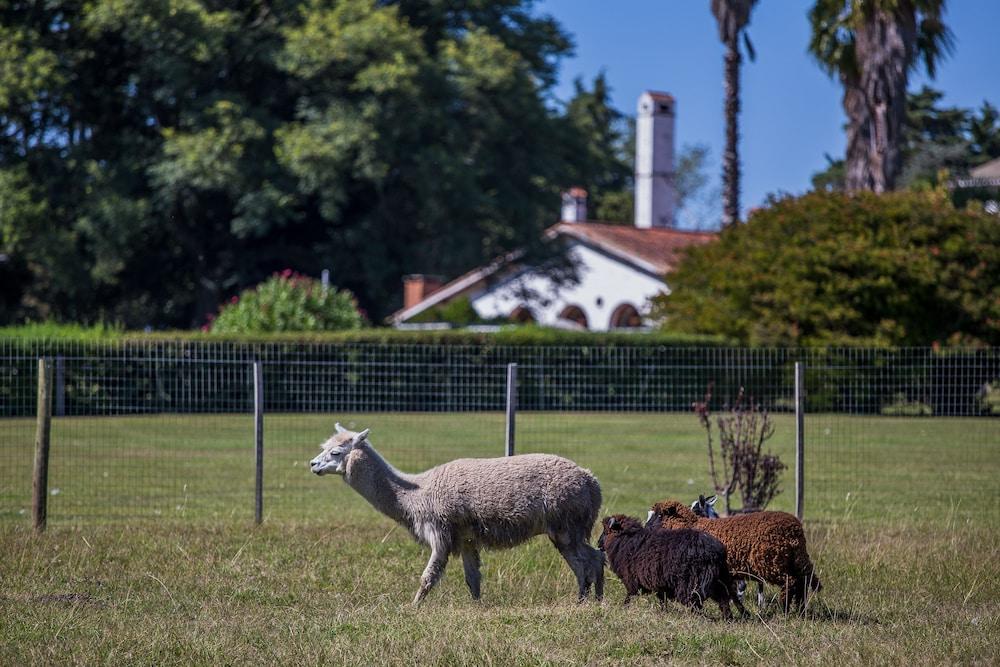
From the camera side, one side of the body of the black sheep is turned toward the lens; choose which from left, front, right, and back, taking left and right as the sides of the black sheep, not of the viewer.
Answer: left

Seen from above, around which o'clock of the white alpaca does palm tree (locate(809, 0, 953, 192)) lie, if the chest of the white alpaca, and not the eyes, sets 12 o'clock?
The palm tree is roughly at 4 o'clock from the white alpaca.

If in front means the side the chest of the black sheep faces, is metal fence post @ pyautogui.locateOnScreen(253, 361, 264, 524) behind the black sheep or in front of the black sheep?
in front

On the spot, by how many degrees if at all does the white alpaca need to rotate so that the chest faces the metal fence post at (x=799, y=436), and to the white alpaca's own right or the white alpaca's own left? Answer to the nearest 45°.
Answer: approximately 135° to the white alpaca's own right

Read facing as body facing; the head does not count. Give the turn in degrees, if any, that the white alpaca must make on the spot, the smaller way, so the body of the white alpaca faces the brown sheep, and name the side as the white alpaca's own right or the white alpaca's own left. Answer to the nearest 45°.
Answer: approximately 180°

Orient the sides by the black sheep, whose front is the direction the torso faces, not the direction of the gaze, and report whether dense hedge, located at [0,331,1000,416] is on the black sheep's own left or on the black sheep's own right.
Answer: on the black sheep's own right

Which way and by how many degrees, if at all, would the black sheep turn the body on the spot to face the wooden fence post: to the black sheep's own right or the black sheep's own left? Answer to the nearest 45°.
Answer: approximately 45° to the black sheep's own right

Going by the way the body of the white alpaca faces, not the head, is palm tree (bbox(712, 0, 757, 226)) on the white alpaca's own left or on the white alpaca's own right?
on the white alpaca's own right

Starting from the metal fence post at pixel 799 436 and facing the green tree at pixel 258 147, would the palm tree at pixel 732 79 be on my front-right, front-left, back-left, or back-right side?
front-right

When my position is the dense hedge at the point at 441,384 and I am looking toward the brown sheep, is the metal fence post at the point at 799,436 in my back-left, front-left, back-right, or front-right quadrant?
front-left

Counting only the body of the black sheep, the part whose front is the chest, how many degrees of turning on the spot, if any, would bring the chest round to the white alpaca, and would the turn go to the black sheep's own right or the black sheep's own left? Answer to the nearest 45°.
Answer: approximately 45° to the black sheep's own right

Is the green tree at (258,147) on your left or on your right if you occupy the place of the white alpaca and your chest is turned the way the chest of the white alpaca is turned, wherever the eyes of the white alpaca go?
on your right

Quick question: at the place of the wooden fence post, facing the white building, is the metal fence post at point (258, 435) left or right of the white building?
right

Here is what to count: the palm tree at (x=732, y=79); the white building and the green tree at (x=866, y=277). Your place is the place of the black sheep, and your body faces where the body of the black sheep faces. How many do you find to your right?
3

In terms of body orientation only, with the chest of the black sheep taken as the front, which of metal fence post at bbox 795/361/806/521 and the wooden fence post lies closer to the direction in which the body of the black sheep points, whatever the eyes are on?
the wooden fence post

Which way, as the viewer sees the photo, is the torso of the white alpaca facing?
to the viewer's left

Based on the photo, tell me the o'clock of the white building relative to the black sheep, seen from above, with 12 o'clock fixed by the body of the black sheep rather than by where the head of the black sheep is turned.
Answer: The white building is roughly at 3 o'clock from the black sheep.

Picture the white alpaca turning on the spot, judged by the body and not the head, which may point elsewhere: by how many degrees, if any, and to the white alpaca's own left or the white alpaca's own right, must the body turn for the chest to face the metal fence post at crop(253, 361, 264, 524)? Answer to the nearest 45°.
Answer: approximately 45° to the white alpaca's own right

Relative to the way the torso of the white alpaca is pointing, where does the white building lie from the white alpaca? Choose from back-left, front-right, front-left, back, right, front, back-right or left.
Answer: right
